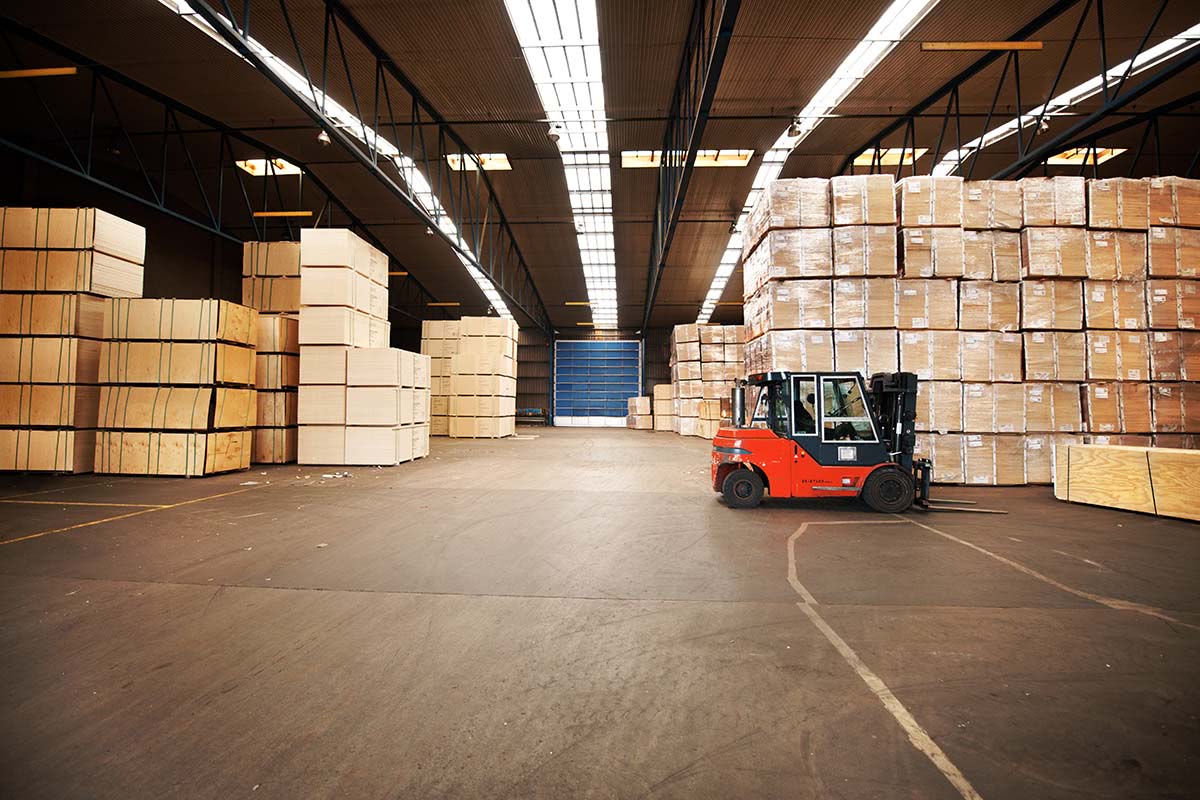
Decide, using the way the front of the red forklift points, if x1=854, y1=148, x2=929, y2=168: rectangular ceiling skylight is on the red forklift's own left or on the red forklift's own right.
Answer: on the red forklift's own left

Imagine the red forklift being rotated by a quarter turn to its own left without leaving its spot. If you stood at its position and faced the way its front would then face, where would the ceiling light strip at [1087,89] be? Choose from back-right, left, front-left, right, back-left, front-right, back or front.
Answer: front-right

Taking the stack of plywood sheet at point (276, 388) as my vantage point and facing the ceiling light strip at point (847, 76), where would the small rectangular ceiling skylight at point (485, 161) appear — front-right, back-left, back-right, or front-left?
front-left

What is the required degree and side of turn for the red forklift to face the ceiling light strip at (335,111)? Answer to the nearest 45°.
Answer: approximately 180°

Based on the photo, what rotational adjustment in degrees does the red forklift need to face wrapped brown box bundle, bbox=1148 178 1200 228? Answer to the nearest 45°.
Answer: approximately 45° to its left

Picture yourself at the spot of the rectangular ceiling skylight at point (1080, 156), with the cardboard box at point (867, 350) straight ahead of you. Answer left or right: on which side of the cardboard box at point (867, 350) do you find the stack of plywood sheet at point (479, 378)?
right

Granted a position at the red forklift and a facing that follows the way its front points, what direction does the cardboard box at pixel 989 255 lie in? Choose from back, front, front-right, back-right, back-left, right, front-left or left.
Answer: front-left

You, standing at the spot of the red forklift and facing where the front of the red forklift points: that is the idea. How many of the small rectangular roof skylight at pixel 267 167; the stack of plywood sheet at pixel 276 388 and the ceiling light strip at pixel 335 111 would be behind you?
3

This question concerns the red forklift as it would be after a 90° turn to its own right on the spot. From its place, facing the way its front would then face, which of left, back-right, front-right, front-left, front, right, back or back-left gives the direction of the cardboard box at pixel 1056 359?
back-left

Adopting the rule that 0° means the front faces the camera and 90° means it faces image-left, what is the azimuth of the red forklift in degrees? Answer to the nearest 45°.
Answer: approximately 270°

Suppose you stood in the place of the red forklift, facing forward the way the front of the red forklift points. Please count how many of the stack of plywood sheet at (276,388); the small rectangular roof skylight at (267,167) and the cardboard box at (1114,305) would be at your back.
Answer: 2

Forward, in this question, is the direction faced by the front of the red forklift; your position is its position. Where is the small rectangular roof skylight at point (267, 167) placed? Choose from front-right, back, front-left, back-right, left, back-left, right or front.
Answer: back

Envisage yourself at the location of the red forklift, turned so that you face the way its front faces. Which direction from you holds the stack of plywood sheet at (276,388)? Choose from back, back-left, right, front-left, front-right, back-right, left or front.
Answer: back

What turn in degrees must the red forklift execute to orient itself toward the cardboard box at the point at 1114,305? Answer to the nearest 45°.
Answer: approximately 45° to its left

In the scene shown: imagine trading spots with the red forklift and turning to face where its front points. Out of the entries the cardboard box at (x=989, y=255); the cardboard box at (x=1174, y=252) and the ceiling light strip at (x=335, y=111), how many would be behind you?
1
